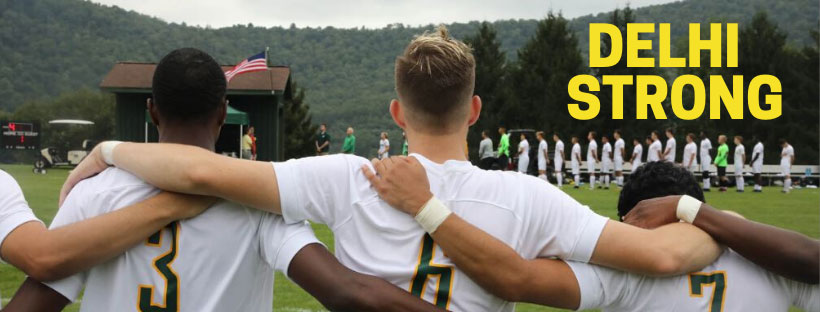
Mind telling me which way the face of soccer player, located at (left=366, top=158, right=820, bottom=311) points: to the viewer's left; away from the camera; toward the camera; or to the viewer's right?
away from the camera

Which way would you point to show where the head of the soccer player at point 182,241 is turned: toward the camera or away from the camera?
away from the camera

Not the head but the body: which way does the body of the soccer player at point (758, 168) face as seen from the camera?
to the viewer's left

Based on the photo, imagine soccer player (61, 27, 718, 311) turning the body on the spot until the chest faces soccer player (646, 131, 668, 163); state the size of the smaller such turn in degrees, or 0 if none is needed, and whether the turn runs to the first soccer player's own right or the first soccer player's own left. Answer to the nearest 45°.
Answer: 0° — they already face them

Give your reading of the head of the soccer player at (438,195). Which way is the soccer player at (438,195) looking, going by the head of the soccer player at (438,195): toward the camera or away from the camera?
away from the camera

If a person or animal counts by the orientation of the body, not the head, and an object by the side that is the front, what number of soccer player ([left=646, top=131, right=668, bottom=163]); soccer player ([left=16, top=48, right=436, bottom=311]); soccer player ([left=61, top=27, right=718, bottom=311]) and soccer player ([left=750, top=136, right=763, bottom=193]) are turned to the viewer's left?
2

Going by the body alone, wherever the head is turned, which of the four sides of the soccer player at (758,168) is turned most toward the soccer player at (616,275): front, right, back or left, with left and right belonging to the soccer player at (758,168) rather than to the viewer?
left

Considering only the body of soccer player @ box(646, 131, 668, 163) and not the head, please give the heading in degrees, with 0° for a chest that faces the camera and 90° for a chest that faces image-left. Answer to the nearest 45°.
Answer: approximately 90°

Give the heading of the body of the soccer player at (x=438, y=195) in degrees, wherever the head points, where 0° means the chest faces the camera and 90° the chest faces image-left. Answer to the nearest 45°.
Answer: approximately 180°

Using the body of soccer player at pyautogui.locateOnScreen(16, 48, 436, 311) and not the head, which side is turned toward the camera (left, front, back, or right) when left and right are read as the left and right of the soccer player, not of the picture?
back

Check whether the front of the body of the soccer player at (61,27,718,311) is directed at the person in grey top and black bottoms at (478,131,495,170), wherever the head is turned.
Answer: yes
